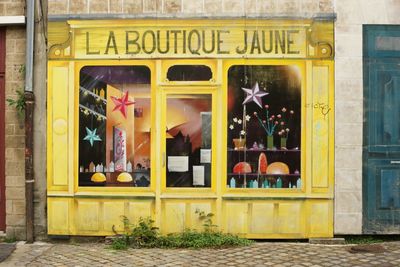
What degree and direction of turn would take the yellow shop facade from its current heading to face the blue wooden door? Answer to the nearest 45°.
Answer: approximately 90° to its left

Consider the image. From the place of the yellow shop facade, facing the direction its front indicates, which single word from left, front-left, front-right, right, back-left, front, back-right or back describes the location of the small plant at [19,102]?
right

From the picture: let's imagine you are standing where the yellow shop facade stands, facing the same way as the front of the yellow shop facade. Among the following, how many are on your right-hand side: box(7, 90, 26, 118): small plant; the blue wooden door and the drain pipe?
2

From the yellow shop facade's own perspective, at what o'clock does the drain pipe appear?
The drain pipe is roughly at 3 o'clock from the yellow shop facade.

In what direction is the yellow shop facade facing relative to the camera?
toward the camera
